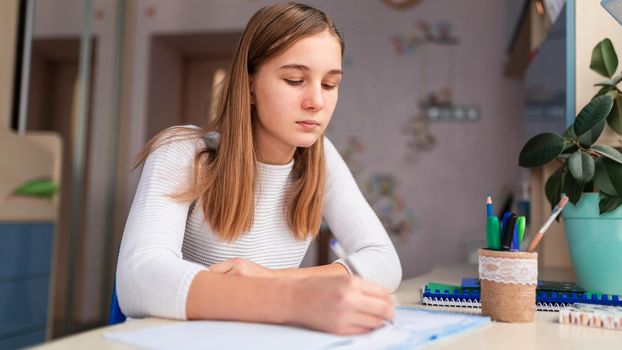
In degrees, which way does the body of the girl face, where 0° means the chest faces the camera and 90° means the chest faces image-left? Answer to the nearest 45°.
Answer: approximately 315°

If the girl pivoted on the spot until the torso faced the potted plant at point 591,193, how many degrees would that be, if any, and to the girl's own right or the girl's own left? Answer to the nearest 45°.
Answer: approximately 45° to the girl's own left
